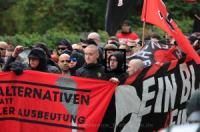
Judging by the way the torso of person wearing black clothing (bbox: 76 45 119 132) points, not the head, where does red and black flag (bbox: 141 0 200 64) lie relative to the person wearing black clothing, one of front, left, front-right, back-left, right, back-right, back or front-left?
back

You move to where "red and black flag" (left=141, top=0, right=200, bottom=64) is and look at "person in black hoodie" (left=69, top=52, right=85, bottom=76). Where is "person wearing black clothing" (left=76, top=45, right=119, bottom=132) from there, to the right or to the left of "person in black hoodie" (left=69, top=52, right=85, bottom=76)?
left

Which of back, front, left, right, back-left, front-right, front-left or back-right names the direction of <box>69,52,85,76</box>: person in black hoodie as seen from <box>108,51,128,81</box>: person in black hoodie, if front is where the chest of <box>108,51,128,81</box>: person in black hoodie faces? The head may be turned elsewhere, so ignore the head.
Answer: right

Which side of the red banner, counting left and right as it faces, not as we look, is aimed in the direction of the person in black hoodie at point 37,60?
back

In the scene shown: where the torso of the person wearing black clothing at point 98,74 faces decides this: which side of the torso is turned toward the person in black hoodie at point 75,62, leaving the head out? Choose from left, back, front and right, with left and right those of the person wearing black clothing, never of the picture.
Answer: right

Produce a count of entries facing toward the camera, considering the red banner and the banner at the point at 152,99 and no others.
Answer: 2

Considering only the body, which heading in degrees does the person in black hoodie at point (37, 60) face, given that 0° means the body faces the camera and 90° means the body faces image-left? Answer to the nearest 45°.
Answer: approximately 45°

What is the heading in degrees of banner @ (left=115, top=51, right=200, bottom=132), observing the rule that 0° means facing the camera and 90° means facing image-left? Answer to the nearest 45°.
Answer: approximately 0°

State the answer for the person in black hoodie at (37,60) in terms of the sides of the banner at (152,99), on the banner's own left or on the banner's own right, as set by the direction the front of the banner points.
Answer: on the banner's own right

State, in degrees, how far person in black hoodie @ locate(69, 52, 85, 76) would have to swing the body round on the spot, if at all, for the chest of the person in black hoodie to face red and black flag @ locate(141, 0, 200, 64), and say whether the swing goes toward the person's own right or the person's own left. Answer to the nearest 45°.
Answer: approximately 135° to the person's own left
